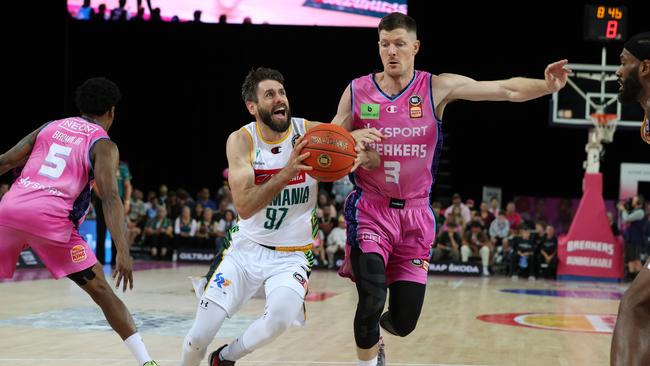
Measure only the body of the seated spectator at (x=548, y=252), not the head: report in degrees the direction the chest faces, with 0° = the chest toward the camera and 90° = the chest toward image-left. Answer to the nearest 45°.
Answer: approximately 0°

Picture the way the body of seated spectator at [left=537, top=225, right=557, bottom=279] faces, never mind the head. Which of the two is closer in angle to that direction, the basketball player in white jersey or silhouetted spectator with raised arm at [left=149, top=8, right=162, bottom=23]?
the basketball player in white jersey

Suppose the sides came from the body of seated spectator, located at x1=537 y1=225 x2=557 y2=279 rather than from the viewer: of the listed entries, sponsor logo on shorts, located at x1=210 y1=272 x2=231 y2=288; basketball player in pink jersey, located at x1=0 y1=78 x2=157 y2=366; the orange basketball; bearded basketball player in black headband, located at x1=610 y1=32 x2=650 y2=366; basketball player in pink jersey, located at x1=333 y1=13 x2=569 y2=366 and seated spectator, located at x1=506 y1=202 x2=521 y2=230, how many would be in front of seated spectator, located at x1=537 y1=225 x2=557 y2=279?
5

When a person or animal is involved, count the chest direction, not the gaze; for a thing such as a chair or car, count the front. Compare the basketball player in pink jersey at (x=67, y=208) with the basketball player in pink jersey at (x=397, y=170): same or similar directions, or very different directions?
very different directions

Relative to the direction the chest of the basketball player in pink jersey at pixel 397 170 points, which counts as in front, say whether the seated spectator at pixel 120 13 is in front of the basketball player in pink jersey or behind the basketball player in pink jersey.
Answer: behind

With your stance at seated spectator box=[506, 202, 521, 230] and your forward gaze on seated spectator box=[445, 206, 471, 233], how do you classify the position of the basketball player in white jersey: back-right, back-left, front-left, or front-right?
front-left

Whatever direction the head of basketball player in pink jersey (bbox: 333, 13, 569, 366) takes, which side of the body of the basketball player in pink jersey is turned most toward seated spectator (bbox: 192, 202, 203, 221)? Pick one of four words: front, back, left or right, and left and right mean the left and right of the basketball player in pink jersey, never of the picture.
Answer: back

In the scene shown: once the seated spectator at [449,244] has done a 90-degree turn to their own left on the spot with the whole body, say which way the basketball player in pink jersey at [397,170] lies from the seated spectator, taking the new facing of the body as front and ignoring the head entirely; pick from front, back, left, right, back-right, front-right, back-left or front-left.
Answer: right

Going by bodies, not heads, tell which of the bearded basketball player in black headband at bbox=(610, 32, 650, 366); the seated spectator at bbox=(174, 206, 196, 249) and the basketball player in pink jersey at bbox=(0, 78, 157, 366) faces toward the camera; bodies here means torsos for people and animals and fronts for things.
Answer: the seated spectator

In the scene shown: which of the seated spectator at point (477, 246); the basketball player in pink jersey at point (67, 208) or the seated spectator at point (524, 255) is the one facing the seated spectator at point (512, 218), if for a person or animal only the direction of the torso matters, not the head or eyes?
the basketball player in pink jersey

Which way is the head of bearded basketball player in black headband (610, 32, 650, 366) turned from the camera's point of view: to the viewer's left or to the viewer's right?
to the viewer's left

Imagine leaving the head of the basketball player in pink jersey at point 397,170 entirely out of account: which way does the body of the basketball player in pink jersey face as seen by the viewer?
toward the camera

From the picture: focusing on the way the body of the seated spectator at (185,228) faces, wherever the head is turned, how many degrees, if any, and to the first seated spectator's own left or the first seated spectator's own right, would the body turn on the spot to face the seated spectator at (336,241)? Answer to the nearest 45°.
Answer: approximately 45° to the first seated spectator's own left

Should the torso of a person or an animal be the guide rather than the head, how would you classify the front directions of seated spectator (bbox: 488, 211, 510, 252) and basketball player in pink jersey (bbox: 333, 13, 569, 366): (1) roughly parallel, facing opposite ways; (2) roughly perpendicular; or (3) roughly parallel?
roughly parallel

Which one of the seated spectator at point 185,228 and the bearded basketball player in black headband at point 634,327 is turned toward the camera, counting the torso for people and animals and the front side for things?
the seated spectator

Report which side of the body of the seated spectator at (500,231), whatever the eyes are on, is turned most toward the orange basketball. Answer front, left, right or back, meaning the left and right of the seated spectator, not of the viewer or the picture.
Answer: front
